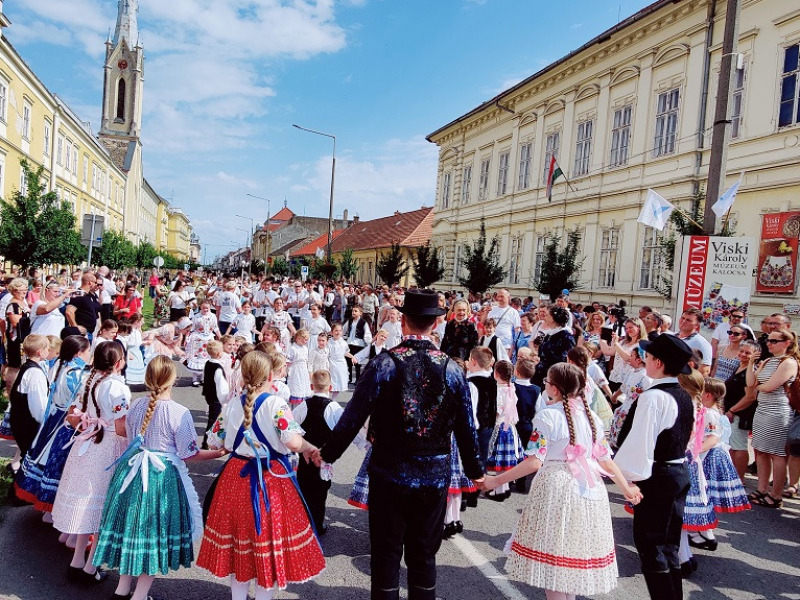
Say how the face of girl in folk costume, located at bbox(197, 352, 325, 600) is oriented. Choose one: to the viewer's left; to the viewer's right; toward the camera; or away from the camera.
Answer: away from the camera

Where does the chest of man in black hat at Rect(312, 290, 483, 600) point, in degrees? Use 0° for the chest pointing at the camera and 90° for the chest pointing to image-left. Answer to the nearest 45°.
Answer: approximately 180°

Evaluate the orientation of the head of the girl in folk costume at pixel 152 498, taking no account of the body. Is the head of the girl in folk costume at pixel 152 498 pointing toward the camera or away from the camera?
away from the camera

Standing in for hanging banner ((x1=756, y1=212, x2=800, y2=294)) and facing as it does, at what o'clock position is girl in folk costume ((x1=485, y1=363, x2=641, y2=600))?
The girl in folk costume is roughly at 12 o'clock from the hanging banner.

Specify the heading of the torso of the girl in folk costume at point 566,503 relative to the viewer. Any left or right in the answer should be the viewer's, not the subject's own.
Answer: facing away from the viewer and to the left of the viewer

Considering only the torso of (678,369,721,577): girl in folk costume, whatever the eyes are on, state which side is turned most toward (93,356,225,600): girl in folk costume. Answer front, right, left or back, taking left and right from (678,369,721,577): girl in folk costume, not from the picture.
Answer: left

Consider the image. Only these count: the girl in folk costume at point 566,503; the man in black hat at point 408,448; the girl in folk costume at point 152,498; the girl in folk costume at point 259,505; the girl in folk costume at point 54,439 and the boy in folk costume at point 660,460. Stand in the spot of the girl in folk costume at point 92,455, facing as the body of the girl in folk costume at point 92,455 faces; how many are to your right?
5

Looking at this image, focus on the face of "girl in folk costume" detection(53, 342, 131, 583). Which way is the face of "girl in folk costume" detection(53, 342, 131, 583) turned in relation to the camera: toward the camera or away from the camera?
away from the camera

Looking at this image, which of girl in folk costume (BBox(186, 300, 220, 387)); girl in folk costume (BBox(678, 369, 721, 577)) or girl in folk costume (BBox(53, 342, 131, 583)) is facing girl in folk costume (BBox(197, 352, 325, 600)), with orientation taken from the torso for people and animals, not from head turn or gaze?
girl in folk costume (BBox(186, 300, 220, 387))

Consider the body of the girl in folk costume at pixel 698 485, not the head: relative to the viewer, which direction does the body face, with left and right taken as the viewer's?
facing away from the viewer and to the left of the viewer

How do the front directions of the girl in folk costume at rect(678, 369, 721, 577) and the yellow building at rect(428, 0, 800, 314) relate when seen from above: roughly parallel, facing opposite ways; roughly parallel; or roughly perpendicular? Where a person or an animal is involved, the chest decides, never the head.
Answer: roughly perpendicular

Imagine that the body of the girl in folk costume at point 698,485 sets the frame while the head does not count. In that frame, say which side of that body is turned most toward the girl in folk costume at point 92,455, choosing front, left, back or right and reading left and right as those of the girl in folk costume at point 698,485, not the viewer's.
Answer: left

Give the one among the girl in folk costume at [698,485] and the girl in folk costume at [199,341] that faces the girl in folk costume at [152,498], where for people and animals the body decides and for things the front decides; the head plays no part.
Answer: the girl in folk costume at [199,341]
